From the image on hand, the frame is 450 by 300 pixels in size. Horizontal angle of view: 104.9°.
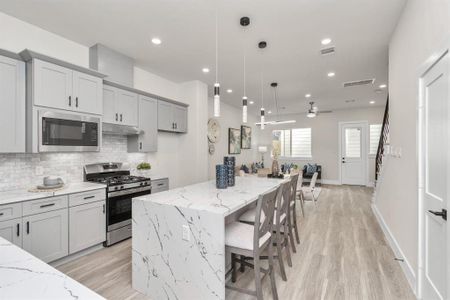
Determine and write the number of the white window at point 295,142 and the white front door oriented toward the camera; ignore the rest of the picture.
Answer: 2

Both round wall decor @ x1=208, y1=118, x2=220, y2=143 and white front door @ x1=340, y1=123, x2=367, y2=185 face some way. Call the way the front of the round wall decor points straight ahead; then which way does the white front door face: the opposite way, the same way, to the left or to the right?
to the right

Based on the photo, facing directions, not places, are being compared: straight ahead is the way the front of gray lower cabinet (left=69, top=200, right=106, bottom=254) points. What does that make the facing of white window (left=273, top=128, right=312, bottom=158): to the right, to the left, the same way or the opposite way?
to the right

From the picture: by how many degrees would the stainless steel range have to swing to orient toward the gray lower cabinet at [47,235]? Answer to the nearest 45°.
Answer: approximately 90° to its right

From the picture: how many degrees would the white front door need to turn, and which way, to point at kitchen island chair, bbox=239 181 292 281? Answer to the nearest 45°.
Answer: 0° — it already faces it

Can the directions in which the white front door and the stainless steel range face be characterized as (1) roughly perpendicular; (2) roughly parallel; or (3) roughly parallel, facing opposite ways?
roughly perpendicular

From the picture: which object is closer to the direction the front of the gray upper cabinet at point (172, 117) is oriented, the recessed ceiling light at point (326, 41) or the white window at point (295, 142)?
the recessed ceiling light

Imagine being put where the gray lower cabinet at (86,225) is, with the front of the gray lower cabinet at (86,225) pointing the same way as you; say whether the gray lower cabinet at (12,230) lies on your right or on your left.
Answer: on your right
